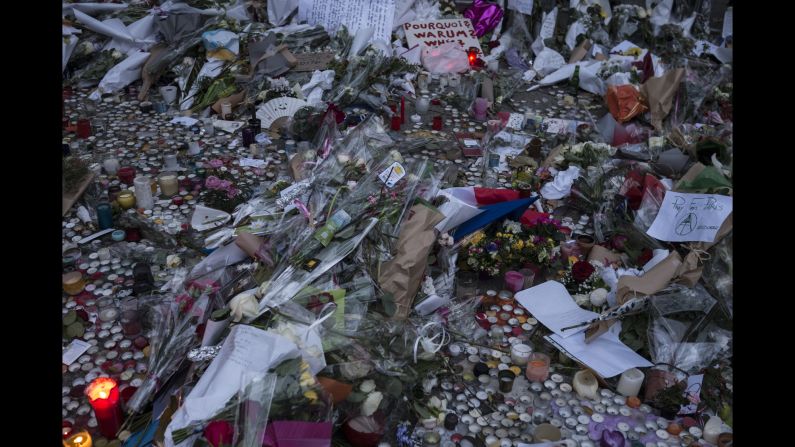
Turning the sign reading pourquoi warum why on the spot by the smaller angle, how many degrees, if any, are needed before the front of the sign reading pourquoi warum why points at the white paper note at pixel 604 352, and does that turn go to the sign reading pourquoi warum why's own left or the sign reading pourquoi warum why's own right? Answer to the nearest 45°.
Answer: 0° — it already faces it

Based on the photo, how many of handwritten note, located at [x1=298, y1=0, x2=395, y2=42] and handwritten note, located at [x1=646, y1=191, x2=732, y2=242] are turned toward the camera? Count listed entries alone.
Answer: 2

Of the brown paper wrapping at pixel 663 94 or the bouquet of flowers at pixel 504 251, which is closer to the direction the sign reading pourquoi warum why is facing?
the bouquet of flowers

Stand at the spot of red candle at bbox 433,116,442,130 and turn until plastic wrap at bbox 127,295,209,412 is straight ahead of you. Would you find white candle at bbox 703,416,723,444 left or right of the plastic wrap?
left

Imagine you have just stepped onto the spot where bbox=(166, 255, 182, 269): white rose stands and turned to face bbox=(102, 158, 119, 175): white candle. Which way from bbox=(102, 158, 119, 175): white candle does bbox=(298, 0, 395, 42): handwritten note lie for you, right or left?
right

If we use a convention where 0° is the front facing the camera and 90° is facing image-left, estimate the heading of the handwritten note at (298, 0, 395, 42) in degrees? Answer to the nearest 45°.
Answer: approximately 0°

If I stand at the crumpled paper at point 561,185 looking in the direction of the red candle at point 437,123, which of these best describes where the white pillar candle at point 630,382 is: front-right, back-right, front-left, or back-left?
back-left

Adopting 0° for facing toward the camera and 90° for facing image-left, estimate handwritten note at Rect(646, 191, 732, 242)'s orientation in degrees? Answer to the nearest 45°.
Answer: approximately 0°
